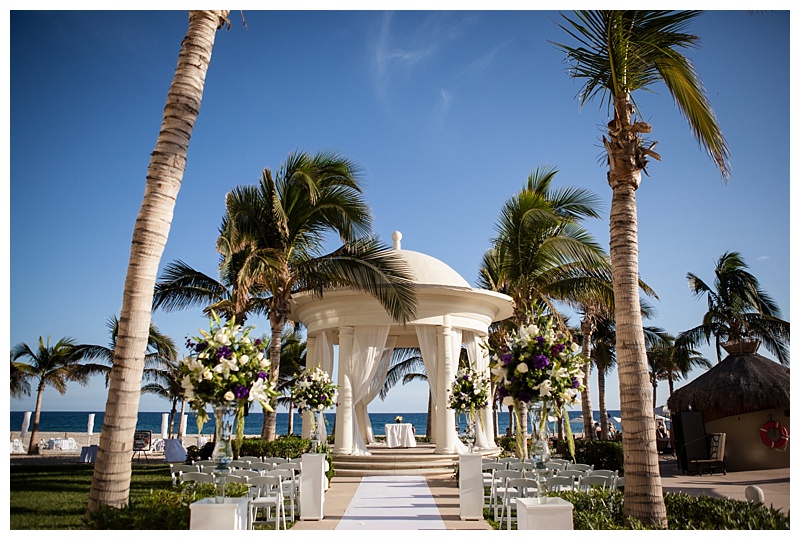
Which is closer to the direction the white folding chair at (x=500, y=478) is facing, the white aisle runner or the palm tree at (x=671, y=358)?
the palm tree

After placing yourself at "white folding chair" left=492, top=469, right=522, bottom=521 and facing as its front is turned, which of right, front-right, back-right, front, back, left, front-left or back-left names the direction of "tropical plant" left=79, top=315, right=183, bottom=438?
front-left

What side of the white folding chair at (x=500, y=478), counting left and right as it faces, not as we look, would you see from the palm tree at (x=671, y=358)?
front

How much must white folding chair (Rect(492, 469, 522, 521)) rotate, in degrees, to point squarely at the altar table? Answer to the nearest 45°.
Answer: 0° — it already faces it

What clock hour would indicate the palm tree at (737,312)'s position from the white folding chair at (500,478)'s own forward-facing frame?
The palm tree is roughly at 1 o'clock from the white folding chair.

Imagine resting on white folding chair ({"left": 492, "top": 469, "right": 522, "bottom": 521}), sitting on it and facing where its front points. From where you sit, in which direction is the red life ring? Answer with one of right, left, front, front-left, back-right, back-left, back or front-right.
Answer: front-right

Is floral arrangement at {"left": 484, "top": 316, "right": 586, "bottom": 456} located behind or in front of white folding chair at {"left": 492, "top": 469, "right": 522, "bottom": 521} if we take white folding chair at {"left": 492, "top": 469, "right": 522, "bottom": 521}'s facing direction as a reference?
behind

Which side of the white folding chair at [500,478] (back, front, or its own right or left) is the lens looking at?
back

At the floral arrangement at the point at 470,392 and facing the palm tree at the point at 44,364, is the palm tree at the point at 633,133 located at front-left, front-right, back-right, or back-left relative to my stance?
back-left

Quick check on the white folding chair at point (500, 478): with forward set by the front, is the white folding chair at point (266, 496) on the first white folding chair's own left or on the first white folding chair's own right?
on the first white folding chair's own left

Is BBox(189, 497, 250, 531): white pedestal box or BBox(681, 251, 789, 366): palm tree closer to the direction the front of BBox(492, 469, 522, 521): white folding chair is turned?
the palm tree

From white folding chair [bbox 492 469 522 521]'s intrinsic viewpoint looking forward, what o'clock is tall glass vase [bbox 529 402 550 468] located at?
The tall glass vase is roughly at 6 o'clock from the white folding chair.

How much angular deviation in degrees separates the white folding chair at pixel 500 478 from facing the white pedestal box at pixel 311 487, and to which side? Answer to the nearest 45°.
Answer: approximately 90° to its left
